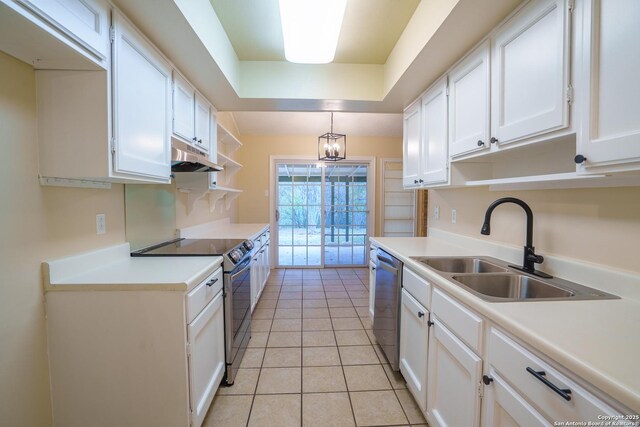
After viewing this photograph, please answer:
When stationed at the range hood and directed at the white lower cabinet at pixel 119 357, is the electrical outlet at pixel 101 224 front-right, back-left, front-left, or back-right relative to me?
front-right

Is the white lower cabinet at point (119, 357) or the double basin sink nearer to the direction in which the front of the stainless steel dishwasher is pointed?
the white lower cabinet

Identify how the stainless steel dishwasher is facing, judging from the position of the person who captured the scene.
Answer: facing to the left of the viewer

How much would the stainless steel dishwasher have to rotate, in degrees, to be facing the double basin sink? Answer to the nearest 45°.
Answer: approximately 135° to its left

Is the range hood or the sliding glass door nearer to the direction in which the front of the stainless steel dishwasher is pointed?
the range hood

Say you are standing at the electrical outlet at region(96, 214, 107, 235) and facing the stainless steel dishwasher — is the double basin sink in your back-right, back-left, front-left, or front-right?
front-right

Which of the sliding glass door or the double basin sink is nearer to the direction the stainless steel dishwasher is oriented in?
the sliding glass door

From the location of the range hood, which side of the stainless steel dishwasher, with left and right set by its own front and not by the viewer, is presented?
front

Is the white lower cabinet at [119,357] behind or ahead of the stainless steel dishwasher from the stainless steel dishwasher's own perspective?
ahead

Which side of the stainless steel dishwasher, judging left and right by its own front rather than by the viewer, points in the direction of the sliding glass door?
right

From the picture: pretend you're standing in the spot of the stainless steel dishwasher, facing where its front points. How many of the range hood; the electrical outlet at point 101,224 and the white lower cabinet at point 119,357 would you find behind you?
0

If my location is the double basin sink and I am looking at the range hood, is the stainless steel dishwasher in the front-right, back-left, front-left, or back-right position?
front-right

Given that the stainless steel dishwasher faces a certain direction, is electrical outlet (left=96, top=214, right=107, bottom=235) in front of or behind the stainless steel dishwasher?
in front
